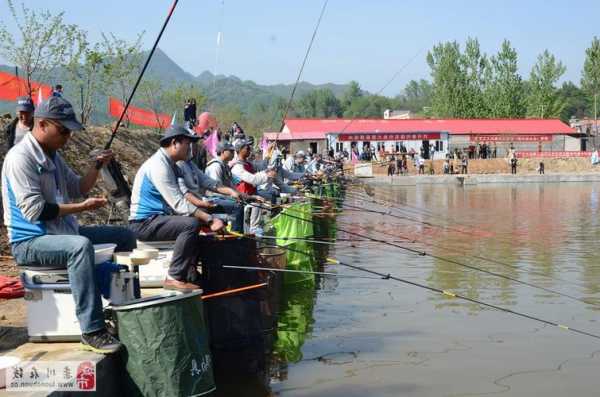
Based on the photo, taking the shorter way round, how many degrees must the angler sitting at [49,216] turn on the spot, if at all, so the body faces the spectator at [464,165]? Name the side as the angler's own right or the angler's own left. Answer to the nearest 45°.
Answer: approximately 45° to the angler's own left

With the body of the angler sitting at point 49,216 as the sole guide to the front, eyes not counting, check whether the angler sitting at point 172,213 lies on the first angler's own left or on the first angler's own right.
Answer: on the first angler's own left

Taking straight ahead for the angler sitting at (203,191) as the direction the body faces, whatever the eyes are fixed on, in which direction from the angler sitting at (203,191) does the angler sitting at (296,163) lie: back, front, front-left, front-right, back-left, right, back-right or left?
left

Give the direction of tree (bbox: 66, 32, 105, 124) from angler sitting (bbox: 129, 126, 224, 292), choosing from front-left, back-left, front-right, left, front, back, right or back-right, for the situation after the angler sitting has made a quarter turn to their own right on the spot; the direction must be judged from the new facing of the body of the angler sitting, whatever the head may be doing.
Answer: back

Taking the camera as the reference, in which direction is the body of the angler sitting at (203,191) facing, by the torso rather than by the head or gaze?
to the viewer's right

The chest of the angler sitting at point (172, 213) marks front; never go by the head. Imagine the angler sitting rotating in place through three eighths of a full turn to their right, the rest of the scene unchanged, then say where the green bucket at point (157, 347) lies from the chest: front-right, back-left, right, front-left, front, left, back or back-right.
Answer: front-left

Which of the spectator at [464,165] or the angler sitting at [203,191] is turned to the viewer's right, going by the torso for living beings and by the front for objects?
the angler sitting

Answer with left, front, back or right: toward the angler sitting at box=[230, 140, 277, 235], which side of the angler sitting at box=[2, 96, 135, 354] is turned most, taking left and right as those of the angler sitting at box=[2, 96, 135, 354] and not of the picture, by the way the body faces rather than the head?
left

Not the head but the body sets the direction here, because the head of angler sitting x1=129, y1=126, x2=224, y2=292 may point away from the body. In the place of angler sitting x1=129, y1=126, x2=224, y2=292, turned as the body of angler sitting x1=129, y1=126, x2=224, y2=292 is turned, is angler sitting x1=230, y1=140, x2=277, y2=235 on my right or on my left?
on my left

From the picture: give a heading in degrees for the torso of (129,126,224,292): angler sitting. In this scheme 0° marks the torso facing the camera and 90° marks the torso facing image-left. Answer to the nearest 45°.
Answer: approximately 270°

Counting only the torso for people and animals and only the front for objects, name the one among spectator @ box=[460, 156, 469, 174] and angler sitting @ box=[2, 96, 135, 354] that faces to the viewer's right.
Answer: the angler sitting

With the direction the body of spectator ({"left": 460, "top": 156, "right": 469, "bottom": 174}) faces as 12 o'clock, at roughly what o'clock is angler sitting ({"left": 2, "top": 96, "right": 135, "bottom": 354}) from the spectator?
The angler sitting is roughly at 12 o'clock from the spectator.

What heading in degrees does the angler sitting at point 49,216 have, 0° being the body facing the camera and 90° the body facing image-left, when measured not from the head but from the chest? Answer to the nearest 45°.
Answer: approximately 270°

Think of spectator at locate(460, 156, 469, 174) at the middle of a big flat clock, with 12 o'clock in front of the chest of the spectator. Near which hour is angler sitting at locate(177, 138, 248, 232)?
The angler sitting is roughly at 12 o'clock from the spectator.
